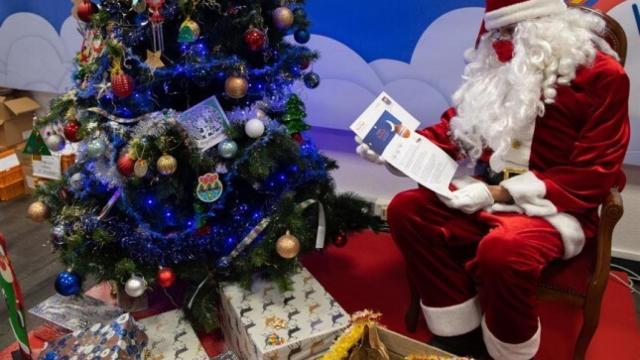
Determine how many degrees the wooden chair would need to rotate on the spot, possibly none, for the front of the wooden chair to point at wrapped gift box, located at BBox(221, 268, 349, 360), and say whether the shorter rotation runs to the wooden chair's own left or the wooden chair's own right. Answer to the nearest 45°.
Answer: approximately 45° to the wooden chair's own right

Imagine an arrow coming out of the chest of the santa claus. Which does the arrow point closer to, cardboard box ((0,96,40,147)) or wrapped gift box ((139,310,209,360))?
the wrapped gift box

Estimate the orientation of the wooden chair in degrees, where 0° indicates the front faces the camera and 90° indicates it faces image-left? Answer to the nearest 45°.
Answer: approximately 45°

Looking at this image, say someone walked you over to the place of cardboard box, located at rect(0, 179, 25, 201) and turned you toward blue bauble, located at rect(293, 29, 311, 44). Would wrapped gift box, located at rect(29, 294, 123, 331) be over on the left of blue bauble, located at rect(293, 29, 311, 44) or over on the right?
right

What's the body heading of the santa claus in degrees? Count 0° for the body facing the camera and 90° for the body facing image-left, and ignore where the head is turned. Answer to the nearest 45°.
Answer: approximately 45°
